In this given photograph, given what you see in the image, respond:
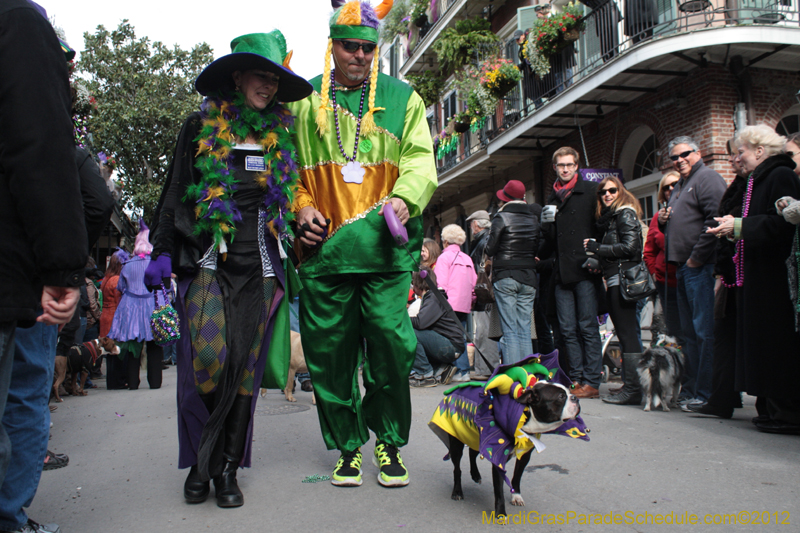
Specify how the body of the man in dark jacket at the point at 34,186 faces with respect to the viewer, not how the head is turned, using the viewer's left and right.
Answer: facing away from the viewer and to the right of the viewer

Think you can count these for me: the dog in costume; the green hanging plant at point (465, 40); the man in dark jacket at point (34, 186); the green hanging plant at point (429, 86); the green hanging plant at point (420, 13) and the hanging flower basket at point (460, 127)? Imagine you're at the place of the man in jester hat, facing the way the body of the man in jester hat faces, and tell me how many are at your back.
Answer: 4

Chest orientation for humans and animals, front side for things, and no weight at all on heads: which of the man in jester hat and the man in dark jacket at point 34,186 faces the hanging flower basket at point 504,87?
the man in dark jacket

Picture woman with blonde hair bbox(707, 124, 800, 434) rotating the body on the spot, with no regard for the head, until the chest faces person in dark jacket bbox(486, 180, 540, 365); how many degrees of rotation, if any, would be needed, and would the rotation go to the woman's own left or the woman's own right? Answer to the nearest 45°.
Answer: approximately 45° to the woman's own right

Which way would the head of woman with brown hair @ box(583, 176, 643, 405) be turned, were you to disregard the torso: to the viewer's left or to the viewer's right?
to the viewer's left

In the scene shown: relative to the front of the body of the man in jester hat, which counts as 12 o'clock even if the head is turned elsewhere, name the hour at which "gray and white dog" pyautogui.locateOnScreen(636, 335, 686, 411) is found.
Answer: The gray and white dog is roughly at 8 o'clock from the man in jester hat.

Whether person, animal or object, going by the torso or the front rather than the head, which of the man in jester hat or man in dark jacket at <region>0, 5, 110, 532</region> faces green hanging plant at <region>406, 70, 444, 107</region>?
the man in dark jacket

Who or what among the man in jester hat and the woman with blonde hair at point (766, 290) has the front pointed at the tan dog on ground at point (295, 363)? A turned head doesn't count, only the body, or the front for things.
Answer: the woman with blonde hair

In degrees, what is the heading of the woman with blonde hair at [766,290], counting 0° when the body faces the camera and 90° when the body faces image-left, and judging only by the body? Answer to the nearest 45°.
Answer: approximately 90°

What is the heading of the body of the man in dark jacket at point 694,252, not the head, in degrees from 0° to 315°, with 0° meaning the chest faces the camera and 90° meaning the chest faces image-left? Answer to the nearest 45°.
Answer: approximately 45°

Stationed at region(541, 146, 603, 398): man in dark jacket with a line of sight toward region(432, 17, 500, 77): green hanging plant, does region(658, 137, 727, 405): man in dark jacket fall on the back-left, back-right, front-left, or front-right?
back-right
